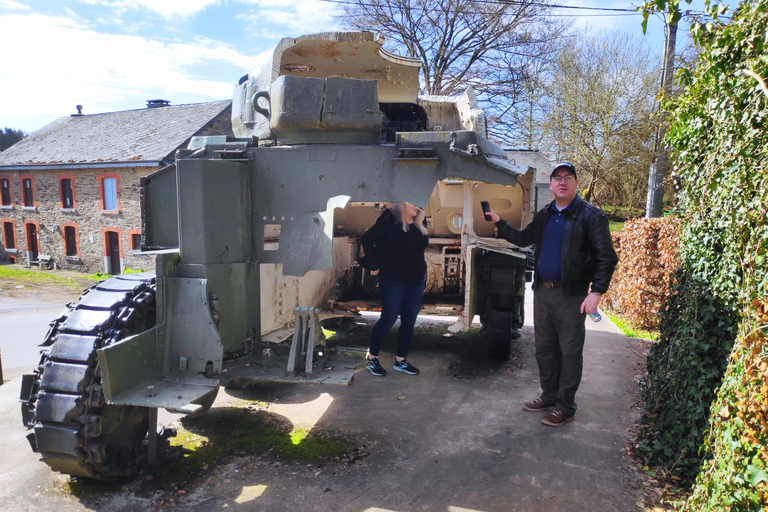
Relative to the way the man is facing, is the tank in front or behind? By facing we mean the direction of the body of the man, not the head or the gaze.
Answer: in front

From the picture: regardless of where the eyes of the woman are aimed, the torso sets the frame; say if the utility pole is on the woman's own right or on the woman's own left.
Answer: on the woman's own left

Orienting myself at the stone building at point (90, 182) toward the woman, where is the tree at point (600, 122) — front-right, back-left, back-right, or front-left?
front-left

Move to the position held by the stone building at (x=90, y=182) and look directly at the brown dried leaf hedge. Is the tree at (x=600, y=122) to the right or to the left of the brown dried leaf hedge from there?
left

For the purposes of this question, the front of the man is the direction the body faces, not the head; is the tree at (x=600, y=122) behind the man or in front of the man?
behind

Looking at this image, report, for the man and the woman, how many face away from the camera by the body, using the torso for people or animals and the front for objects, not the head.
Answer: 0

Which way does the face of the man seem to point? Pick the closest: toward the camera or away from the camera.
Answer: toward the camera

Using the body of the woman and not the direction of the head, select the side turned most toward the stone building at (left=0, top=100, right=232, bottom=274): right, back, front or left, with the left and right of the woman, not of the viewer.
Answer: back

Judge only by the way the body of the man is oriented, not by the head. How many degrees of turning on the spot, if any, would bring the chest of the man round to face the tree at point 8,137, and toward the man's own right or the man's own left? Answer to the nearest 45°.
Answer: approximately 90° to the man's own right

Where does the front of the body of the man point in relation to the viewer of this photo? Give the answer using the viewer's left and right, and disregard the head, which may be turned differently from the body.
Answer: facing the viewer and to the left of the viewer

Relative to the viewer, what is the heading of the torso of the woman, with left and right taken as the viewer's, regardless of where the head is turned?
facing the viewer and to the right of the viewer

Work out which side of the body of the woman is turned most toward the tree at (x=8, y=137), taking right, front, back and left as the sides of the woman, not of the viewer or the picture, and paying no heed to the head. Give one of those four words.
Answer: back
